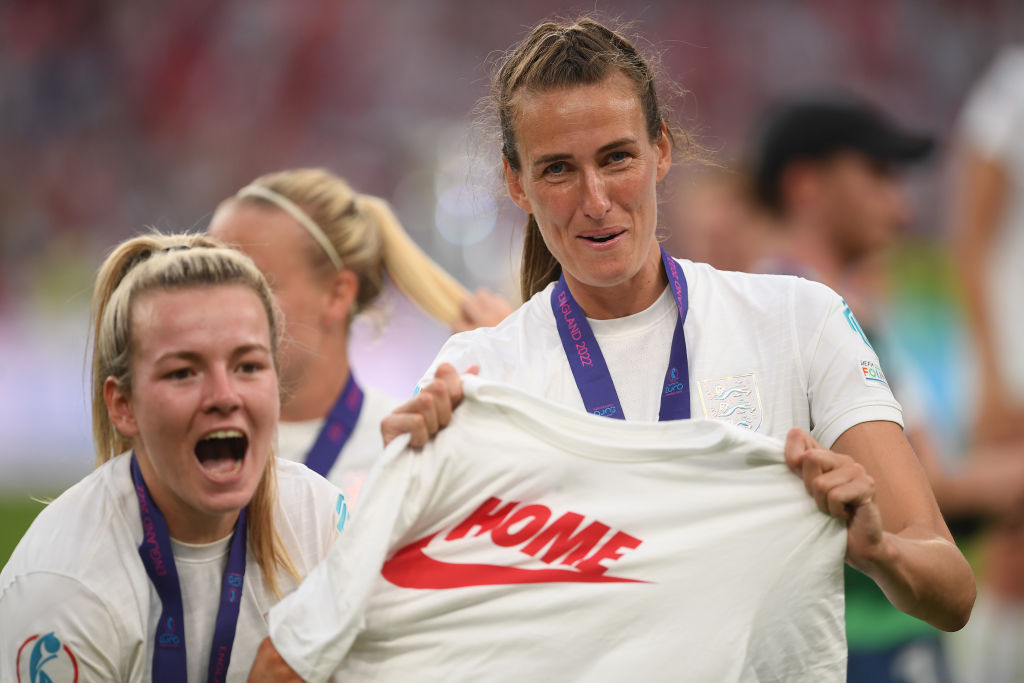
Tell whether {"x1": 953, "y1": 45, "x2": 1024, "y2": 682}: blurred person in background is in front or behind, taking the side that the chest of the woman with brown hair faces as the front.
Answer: behind

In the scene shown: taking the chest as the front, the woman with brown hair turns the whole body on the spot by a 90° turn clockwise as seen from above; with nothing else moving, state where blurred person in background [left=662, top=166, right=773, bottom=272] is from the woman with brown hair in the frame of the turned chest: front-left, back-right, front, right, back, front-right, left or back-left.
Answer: right

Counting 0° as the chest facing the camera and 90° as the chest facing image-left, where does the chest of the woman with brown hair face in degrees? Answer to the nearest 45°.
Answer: approximately 0°

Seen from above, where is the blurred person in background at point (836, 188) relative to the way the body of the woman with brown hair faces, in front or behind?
behind
